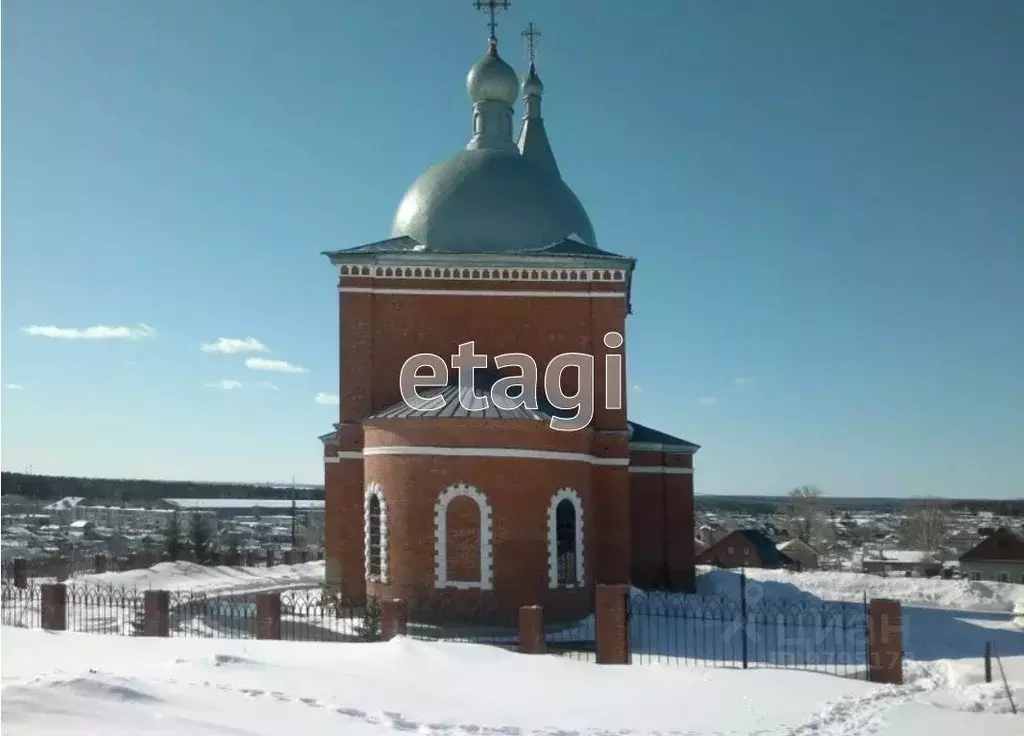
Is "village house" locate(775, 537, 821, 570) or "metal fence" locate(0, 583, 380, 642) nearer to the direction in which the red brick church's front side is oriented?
the village house

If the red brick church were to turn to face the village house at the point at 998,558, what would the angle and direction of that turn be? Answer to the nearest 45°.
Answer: approximately 45° to its right

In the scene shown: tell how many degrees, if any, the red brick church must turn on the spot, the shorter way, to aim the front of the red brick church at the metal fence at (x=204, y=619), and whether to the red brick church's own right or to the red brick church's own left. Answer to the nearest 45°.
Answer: approximately 135° to the red brick church's own left

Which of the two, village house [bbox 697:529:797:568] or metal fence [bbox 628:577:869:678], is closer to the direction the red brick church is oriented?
the village house

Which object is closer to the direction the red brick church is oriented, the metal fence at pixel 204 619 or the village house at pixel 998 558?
the village house

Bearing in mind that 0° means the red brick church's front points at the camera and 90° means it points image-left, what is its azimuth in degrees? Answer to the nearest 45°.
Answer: approximately 180°

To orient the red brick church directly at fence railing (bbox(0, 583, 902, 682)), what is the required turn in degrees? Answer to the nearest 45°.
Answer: approximately 180°

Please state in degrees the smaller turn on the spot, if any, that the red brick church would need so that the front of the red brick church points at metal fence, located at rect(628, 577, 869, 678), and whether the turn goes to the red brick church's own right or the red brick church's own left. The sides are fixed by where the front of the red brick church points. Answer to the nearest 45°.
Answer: approximately 135° to the red brick church's own right
